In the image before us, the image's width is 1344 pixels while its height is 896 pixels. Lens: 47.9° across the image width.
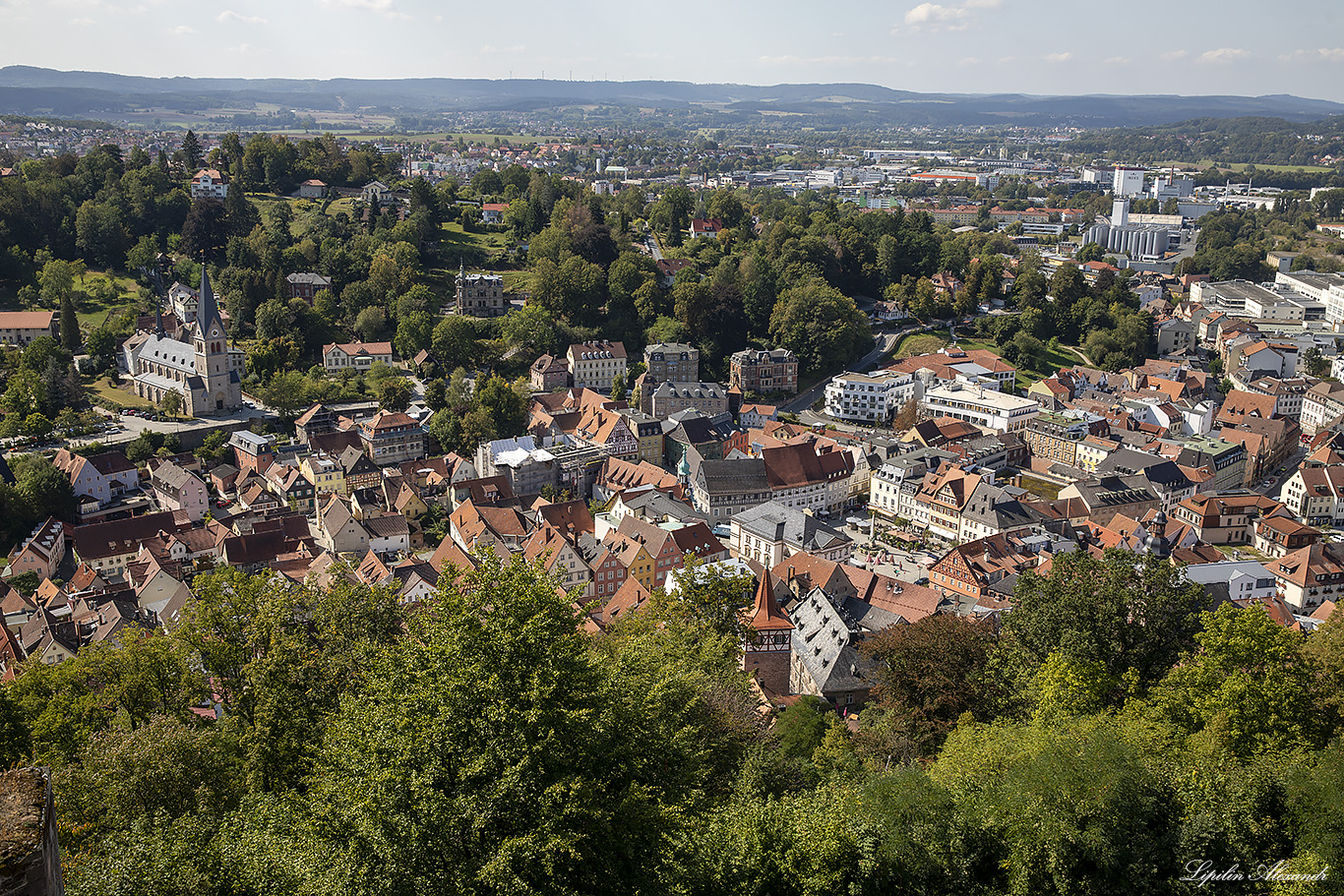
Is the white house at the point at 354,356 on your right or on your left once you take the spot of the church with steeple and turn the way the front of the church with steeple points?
on your left

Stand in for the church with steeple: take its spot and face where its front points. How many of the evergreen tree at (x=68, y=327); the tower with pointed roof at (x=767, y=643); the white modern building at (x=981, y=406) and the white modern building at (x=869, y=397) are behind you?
1

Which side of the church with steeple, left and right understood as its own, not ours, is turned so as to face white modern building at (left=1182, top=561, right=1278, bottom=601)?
front

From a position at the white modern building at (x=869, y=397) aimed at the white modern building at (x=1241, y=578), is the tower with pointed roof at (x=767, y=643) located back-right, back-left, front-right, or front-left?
front-right

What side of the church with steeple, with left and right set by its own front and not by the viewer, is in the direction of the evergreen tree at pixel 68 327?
back

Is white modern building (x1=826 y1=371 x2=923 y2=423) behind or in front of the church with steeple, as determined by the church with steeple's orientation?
in front

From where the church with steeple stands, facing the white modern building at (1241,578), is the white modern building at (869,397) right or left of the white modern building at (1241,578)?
left

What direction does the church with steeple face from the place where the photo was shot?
facing the viewer and to the right of the viewer

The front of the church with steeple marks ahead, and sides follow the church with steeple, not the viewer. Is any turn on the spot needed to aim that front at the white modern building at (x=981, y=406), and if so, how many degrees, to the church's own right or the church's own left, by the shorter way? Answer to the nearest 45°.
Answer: approximately 45° to the church's own left

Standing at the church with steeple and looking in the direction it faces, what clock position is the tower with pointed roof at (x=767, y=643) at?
The tower with pointed roof is roughly at 1 o'clock from the church with steeple.
